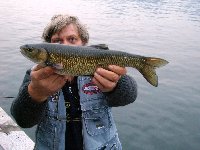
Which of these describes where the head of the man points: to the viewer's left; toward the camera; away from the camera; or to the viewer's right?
toward the camera

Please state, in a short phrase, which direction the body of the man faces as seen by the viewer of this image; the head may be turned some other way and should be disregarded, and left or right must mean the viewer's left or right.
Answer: facing the viewer
